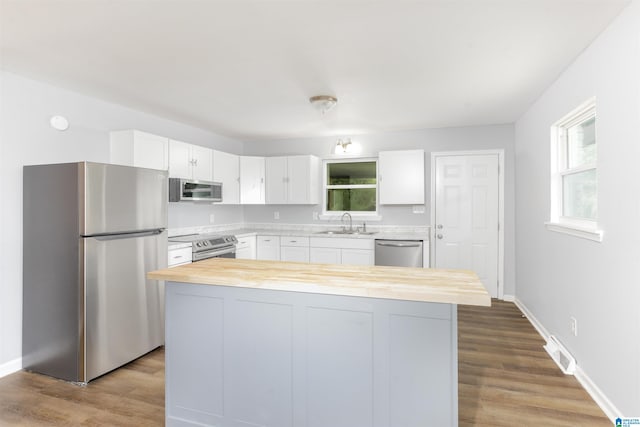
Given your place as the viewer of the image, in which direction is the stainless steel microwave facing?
facing the viewer and to the right of the viewer

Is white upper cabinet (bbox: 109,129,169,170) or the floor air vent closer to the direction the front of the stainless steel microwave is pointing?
the floor air vent

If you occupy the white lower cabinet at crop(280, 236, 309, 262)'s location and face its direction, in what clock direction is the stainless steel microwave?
The stainless steel microwave is roughly at 2 o'clock from the white lower cabinet.

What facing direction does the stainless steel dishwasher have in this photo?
toward the camera

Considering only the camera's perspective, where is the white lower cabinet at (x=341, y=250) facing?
facing the viewer

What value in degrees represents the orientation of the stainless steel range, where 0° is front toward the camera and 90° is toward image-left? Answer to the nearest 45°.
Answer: approximately 315°

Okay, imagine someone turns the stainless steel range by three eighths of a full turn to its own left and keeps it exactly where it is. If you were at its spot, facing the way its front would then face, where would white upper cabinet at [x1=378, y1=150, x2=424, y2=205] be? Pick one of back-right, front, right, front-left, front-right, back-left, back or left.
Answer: right

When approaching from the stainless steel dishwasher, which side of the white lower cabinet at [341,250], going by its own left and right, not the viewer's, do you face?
left

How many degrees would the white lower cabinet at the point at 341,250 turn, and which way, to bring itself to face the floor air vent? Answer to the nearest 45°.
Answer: approximately 45° to its left

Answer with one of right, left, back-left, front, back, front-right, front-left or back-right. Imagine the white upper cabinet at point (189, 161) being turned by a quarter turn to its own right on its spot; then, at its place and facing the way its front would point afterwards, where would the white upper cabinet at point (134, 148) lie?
front

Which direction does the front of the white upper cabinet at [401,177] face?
toward the camera

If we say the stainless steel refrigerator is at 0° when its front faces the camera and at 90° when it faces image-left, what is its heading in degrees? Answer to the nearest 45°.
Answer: approximately 315°
